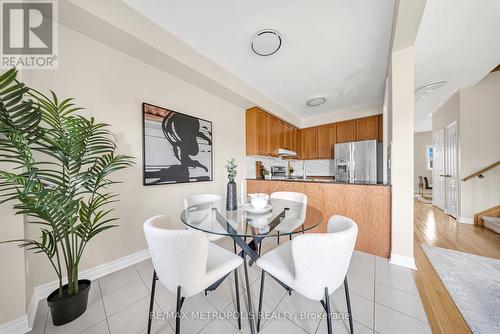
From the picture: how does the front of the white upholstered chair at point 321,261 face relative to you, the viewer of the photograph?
facing away from the viewer and to the left of the viewer

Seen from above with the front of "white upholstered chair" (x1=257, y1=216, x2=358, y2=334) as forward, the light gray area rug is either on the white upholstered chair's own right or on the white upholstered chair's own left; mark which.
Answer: on the white upholstered chair's own right

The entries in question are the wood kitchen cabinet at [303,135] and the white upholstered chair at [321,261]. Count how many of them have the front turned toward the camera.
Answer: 1

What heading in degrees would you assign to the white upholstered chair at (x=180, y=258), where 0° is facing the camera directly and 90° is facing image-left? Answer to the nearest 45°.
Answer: approximately 225°
